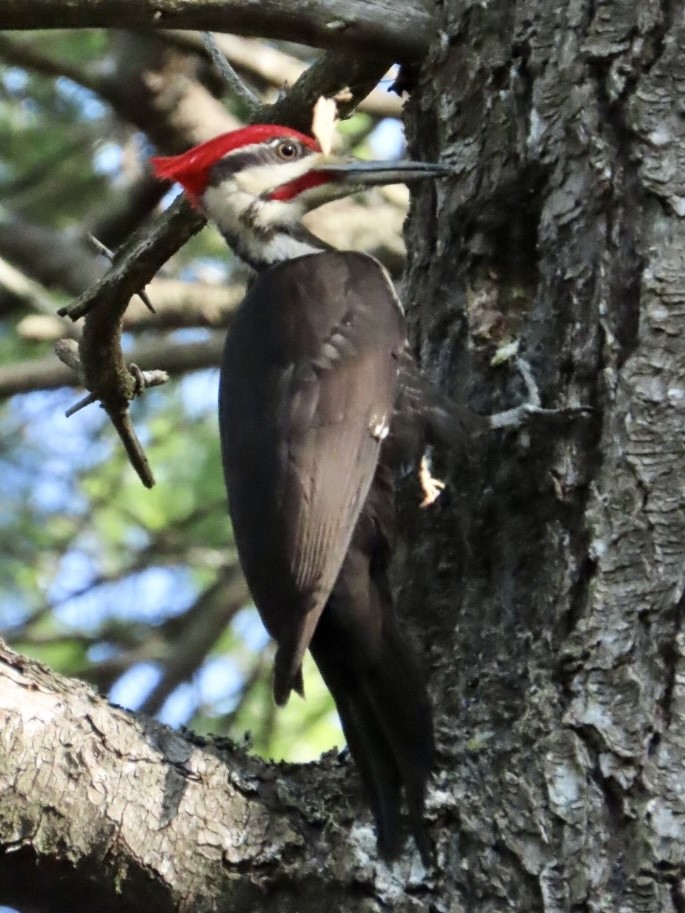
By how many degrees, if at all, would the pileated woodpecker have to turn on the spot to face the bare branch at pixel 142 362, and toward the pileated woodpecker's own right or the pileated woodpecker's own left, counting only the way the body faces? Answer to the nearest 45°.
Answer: approximately 135° to the pileated woodpecker's own left

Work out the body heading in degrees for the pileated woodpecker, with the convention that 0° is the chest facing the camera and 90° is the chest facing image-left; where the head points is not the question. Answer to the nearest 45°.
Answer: approximately 270°
